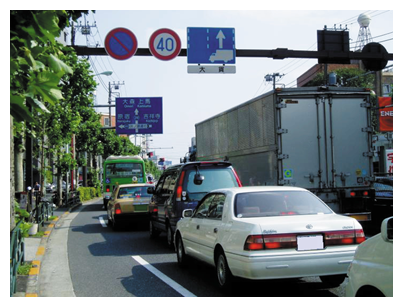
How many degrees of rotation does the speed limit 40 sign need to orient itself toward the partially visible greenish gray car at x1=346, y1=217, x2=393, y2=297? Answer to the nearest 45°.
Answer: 0° — it already faces it

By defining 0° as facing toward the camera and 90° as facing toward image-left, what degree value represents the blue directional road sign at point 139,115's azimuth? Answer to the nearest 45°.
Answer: approximately 0°

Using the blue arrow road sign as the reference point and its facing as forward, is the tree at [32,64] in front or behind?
in front

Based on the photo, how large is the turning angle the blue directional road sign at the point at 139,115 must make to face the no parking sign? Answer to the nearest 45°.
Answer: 0° — it already faces it

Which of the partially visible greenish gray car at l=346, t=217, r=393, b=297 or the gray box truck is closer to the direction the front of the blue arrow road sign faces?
the partially visible greenish gray car

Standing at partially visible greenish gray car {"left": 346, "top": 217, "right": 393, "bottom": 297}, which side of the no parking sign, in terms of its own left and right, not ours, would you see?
front

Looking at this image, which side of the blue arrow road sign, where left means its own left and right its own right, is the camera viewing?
front

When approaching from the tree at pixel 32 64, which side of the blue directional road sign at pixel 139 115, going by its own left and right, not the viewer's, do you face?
front

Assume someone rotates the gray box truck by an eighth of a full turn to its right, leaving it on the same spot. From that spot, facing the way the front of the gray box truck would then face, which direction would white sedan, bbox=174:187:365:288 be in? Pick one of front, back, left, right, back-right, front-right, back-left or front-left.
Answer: back

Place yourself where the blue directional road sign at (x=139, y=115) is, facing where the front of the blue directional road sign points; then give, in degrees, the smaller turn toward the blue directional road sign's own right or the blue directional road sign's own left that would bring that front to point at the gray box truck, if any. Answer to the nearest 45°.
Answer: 0° — it already faces it

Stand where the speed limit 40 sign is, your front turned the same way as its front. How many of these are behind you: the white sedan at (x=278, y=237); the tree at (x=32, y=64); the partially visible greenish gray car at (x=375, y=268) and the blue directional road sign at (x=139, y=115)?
1

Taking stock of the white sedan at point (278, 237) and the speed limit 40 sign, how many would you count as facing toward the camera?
1
